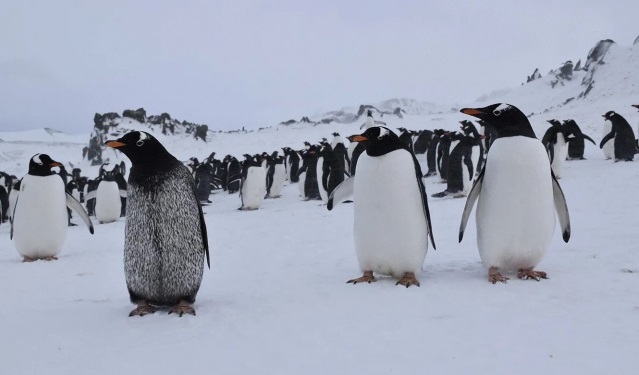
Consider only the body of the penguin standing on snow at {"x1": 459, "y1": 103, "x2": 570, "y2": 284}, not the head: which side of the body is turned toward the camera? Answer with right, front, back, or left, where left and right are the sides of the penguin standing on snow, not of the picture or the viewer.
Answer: front

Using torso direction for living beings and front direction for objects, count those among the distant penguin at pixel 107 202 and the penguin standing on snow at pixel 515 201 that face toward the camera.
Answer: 2

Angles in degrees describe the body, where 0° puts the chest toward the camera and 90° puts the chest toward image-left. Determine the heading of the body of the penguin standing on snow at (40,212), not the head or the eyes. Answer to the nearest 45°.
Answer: approximately 0°

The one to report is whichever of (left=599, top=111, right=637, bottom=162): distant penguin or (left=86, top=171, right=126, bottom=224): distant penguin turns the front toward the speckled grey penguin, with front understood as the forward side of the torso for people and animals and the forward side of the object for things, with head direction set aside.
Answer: (left=86, top=171, right=126, bottom=224): distant penguin

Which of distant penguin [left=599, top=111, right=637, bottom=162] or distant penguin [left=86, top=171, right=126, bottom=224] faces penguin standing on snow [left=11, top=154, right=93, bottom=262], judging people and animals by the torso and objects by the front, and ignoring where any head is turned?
distant penguin [left=86, top=171, right=126, bottom=224]

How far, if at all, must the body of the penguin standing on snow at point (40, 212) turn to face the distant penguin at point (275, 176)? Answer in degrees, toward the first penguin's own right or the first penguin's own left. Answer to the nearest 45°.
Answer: approximately 135° to the first penguin's own left

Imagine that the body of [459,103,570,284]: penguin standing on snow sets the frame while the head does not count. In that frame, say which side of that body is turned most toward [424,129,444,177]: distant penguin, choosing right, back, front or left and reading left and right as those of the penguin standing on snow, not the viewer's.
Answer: back

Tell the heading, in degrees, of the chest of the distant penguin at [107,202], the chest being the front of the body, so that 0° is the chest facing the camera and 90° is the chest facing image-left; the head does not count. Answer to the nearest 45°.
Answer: approximately 0°

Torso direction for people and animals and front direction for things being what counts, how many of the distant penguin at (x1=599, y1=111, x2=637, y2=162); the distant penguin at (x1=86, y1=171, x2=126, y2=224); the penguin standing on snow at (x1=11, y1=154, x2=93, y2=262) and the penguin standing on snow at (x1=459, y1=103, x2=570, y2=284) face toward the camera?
3

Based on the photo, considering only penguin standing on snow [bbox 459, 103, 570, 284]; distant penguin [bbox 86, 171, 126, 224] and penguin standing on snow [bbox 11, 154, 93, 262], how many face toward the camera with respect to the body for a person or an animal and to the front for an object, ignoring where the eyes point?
3
